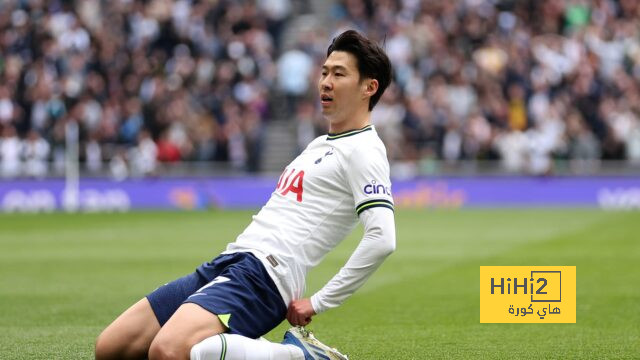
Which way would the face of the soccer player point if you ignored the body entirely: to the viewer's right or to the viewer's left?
to the viewer's left

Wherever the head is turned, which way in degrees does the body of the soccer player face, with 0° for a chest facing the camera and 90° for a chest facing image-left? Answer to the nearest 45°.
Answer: approximately 45°
